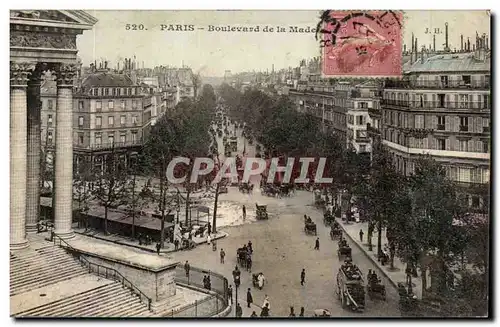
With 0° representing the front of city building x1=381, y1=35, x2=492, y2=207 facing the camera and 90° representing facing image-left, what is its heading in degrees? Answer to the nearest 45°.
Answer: approximately 45°

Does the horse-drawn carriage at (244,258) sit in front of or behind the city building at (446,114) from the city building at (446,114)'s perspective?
in front

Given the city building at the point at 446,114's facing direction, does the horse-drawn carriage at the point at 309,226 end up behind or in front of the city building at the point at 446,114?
in front
